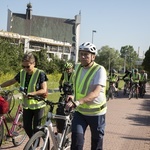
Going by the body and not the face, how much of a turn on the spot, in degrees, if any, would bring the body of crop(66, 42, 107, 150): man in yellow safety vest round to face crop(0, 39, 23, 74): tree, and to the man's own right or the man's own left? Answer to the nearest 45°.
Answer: approximately 135° to the man's own right

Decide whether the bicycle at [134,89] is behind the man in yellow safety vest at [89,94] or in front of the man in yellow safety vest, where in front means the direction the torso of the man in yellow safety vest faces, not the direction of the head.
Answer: behind

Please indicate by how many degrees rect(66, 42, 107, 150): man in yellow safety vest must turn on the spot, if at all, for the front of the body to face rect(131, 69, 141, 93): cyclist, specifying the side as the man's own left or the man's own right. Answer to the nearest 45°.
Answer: approximately 135° to the man's own right

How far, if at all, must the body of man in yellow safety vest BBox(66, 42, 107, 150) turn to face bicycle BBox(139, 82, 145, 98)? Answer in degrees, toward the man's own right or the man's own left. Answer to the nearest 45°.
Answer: approximately 135° to the man's own right

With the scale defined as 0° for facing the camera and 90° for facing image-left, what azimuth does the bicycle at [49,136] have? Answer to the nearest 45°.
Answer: approximately 45°

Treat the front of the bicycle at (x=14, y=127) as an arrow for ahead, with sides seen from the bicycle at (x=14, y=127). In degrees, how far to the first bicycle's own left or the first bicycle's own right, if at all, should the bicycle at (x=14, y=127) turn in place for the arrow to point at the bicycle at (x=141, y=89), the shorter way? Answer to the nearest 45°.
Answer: approximately 180°
